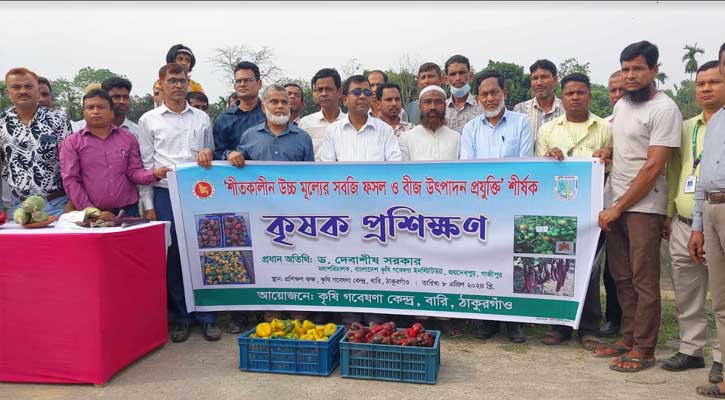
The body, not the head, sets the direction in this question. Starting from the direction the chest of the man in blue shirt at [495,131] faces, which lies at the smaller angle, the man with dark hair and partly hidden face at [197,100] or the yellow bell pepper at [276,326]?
the yellow bell pepper

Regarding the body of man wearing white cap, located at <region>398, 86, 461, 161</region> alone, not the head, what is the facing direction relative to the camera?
toward the camera

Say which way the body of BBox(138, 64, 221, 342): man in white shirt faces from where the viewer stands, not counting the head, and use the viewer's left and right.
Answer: facing the viewer

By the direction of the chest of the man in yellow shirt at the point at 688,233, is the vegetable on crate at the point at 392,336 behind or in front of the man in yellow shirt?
in front

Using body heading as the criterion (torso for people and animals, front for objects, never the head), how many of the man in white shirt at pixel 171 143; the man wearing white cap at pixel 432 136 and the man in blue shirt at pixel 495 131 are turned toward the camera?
3

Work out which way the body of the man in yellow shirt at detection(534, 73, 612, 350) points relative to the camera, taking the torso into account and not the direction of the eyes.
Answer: toward the camera

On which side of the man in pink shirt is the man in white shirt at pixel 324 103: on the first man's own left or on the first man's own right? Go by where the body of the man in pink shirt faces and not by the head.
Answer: on the first man's own left

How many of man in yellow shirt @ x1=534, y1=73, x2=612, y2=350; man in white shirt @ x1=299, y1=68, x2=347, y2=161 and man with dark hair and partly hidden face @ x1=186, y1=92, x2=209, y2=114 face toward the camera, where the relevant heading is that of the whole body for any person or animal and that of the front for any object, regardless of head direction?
3

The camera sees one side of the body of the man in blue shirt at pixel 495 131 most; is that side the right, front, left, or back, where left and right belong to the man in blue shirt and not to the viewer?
front

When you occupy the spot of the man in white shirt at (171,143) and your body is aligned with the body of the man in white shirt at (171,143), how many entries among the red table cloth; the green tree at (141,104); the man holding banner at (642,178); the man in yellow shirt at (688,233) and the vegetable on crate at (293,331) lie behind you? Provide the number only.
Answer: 1

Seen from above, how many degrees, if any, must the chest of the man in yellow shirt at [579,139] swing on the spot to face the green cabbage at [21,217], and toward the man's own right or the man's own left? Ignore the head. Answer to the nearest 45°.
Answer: approximately 45° to the man's own right
